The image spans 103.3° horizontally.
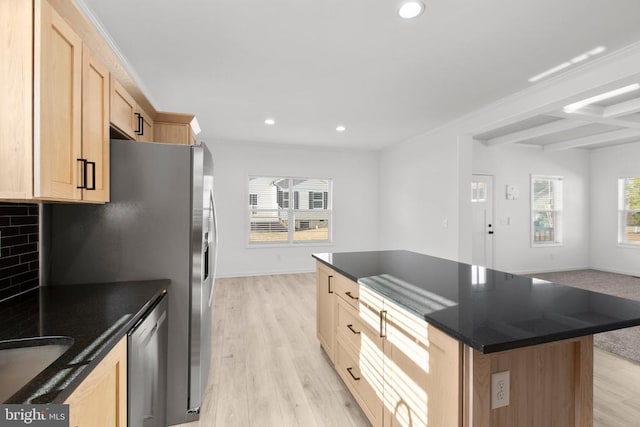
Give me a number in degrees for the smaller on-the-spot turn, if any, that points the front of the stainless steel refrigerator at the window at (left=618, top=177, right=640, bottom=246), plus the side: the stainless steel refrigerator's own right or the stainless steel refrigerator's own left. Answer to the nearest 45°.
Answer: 0° — it already faces it

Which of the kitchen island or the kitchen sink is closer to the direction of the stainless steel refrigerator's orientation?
the kitchen island

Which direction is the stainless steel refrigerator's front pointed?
to the viewer's right

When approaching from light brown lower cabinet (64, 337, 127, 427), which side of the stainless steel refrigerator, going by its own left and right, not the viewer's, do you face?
right

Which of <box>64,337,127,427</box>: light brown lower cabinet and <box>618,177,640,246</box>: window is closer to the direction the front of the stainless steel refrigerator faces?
the window

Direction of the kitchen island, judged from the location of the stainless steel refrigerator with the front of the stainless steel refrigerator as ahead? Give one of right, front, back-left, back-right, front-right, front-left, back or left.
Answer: front-right
